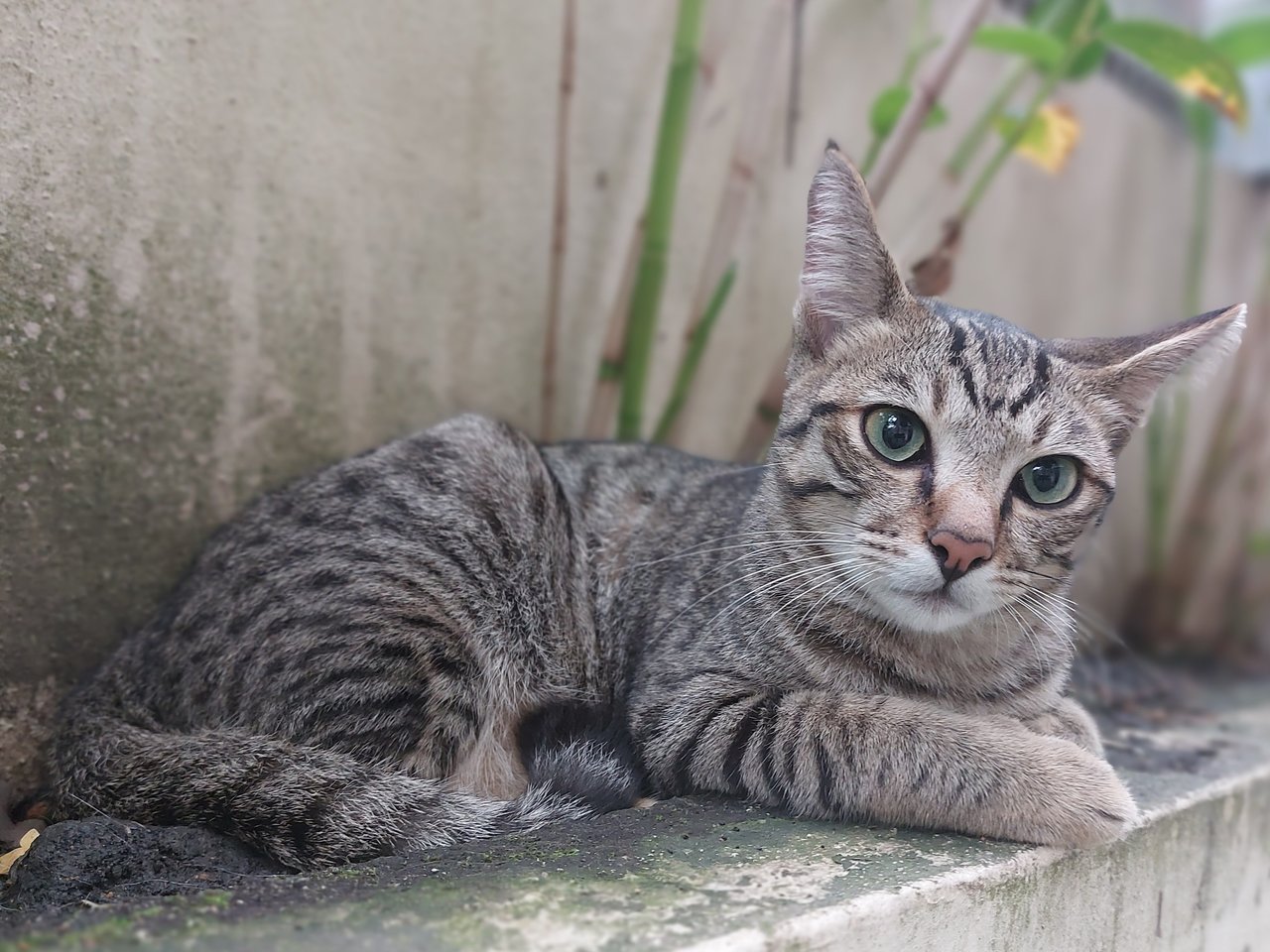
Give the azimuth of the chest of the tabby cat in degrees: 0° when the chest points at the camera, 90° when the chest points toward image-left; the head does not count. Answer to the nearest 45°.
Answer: approximately 270°

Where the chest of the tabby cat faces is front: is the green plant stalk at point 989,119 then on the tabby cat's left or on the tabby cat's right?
on the tabby cat's left

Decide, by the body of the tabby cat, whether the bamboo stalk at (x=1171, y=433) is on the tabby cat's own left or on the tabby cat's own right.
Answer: on the tabby cat's own left

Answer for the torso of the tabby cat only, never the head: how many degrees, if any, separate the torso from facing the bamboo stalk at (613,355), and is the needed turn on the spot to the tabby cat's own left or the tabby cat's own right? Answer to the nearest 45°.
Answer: approximately 90° to the tabby cat's own left

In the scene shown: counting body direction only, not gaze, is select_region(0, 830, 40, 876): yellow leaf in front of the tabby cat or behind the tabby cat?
behind

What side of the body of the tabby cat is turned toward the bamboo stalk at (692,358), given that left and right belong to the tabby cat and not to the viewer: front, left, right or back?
left

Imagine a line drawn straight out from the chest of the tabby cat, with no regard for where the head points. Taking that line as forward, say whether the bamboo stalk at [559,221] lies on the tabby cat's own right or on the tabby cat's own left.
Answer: on the tabby cat's own left

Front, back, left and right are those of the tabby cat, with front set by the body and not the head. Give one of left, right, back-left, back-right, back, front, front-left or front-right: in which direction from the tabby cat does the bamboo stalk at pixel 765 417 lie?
left

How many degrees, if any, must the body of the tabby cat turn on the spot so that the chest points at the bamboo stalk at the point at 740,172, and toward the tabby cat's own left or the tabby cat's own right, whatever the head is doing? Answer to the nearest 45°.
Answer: approximately 90° to the tabby cat's own left
